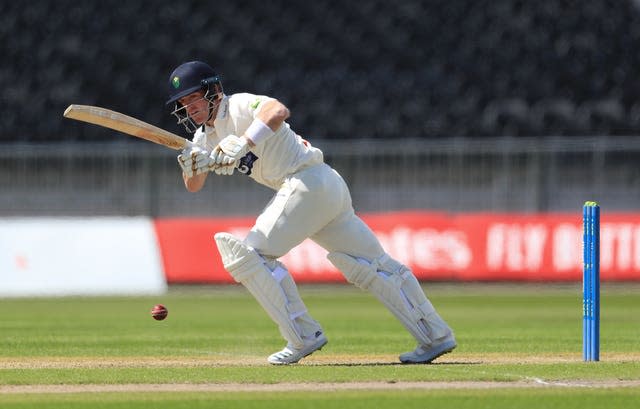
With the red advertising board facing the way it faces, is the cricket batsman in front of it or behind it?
in front

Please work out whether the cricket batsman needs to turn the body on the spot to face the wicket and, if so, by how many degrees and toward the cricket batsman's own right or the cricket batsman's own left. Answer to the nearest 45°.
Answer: approximately 135° to the cricket batsman's own left

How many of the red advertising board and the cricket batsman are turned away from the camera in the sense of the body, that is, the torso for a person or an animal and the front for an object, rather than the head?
0

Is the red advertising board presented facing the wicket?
yes

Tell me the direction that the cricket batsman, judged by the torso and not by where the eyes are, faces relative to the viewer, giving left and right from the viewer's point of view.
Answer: facing the viewer and to the left of the viewer

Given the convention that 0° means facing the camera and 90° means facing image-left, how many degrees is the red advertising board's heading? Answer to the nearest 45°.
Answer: approximately 0°

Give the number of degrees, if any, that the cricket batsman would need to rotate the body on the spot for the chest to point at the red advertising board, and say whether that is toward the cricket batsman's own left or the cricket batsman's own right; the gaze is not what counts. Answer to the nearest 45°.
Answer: approximately 135° to the cricket batsman's own right
